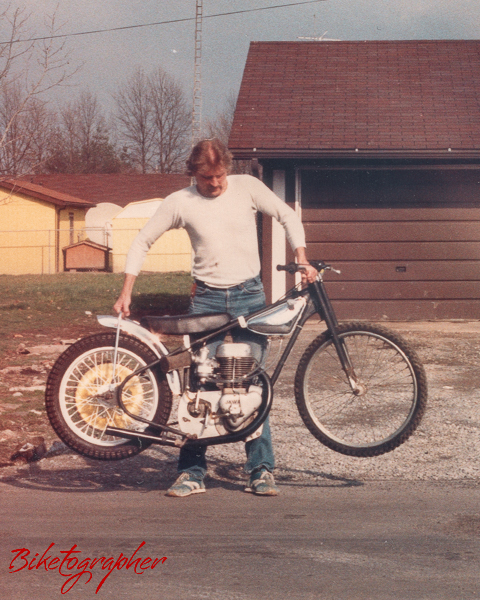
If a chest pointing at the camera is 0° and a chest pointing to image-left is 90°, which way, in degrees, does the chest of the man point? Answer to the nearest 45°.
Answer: approximately 0°

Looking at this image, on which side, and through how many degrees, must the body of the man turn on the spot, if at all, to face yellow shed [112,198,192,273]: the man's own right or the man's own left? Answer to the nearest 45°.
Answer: approximately 180°

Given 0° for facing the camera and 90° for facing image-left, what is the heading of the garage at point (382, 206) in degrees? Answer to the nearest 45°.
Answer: approximately 0°

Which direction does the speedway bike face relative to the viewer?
to the viewer's right

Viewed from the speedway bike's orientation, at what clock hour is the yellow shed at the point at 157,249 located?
The yellow shed is roughly at 9 o'clock from the speedway bike.
